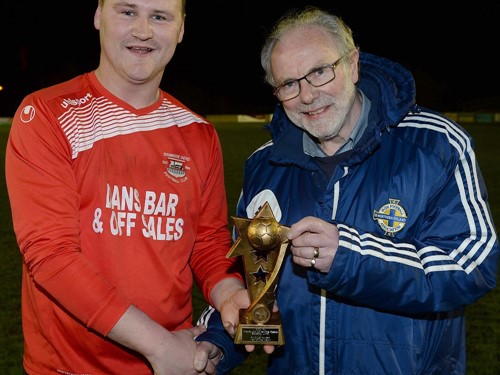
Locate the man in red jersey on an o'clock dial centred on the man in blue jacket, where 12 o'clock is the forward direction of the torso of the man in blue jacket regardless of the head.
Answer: The man in red jersey is roughly at 1 o'clock from the man in blue jacket.

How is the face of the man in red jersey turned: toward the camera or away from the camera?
toward the camera

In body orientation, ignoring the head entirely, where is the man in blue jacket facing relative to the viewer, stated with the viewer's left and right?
facing the viewer and to the left of the viewer
